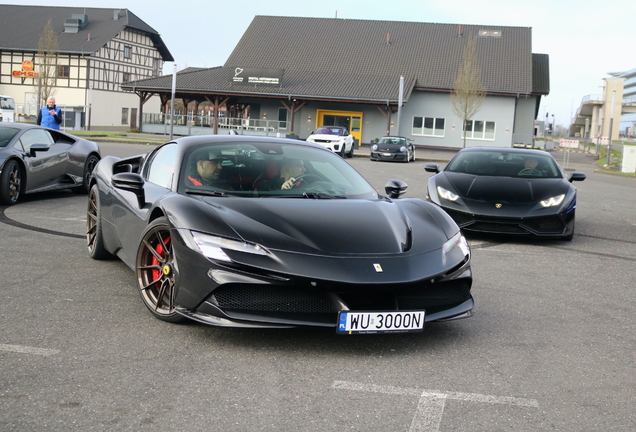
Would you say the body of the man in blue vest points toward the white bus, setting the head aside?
no

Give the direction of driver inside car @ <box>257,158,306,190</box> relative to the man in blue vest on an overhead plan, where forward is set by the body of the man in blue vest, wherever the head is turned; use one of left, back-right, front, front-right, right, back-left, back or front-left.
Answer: front

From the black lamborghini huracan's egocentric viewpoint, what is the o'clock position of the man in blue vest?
The man in blue vest is roughly at 4 o'clock from the black lamborghini huracan.

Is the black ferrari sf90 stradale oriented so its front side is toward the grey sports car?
no

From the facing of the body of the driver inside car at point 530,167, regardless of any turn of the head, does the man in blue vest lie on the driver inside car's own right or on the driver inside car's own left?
on the driver inside car's own right

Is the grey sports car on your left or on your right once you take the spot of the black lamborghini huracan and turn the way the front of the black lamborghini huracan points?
on your right

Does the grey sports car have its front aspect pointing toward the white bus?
no

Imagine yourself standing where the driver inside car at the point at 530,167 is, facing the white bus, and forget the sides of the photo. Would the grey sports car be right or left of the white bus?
left

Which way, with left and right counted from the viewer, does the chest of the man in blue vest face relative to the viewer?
facing the viewer

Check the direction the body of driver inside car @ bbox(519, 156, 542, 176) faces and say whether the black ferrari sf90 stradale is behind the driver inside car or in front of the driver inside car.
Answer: in front

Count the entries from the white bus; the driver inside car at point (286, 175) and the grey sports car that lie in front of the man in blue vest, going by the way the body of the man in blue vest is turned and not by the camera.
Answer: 2

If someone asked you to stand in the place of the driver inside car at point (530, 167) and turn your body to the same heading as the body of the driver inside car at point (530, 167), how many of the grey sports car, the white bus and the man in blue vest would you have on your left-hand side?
0

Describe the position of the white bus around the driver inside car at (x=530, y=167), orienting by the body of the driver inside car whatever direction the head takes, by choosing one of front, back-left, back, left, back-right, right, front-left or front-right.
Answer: back-right

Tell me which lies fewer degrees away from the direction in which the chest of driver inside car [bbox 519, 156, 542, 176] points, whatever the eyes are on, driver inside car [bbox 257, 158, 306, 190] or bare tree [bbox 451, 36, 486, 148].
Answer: the driver inside car

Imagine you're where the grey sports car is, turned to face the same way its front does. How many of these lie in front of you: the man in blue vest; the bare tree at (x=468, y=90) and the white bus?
0

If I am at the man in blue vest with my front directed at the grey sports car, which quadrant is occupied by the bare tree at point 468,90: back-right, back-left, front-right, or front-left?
back-left

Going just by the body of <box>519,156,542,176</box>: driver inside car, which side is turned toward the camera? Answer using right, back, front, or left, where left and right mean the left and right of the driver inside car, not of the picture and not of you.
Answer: front

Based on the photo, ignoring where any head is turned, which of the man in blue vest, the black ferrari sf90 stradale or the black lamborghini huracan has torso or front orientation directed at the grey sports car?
the man in blue vest

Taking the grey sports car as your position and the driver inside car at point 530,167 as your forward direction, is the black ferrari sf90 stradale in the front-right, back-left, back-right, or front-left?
front-right

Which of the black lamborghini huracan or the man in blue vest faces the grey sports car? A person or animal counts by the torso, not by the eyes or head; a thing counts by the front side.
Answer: the man in blue vest
